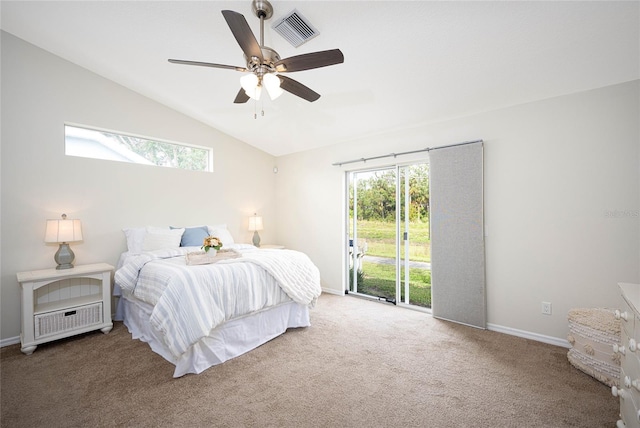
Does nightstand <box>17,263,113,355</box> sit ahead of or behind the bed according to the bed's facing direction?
behind

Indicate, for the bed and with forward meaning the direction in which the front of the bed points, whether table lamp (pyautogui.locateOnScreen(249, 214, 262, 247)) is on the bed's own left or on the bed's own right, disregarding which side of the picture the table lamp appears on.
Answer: on the bed's own left

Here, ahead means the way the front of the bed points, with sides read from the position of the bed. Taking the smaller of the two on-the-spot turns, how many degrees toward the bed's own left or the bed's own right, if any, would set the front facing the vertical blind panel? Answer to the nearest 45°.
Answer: approximately 45° to the bed's own left

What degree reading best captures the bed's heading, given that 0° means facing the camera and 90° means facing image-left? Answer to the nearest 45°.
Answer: approximately 315°

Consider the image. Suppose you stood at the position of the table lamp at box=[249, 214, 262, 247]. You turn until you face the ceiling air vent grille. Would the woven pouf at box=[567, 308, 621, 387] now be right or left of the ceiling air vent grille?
left

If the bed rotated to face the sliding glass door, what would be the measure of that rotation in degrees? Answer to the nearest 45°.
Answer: approximately 45° to its left
